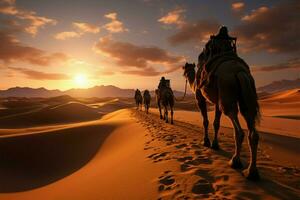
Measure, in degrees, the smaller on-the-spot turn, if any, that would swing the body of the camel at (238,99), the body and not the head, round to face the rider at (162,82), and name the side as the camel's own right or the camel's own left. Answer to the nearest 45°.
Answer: approximately 45° to the camel's own right

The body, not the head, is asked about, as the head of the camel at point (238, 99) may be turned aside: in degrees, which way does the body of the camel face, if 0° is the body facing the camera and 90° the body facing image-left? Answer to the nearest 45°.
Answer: approximately 135°
